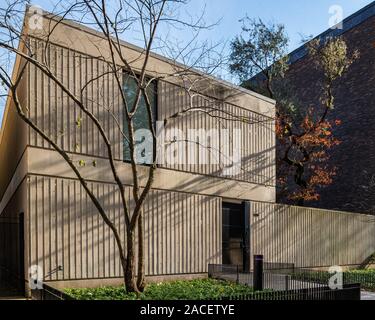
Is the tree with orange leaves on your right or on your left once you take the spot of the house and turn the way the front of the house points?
on your left

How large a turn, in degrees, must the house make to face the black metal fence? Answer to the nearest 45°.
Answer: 0° — it already faces it

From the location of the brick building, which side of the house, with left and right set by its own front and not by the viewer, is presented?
left

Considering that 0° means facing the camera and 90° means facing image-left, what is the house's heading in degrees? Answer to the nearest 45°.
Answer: approximately 315°
